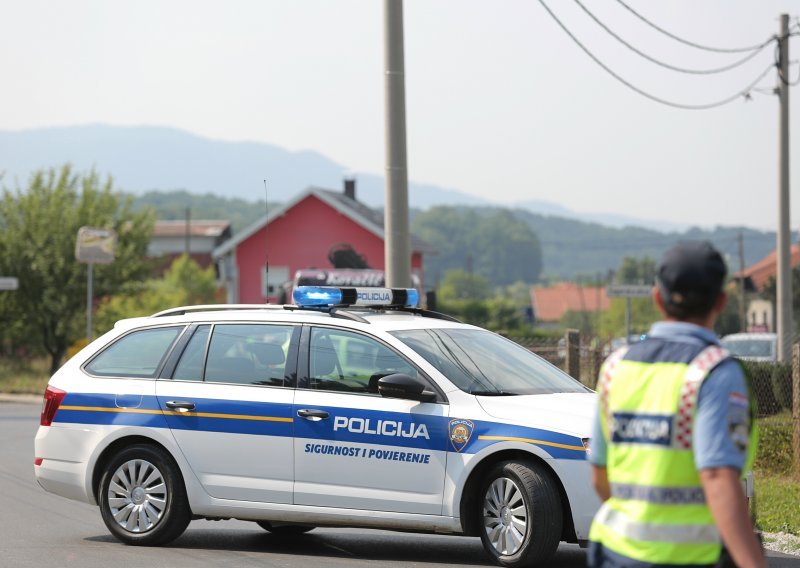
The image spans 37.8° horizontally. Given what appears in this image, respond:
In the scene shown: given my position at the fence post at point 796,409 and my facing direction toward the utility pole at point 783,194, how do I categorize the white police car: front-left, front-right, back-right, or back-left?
back-left

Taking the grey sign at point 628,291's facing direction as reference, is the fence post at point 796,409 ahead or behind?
ahead

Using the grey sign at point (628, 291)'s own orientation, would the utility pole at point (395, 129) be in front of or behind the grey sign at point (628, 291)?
in front

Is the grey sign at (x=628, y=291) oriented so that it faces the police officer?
yes

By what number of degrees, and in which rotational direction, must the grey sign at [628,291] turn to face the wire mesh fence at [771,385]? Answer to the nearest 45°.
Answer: approximately 45° to its left

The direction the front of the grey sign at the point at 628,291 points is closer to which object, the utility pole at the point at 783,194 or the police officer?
the police officer

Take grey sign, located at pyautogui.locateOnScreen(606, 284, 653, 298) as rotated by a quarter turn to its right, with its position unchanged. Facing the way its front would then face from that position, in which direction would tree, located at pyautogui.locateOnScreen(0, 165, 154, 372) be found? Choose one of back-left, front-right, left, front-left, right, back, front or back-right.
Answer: front-right

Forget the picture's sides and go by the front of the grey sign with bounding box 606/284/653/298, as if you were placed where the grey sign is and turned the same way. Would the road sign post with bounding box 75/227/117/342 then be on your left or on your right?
on your right

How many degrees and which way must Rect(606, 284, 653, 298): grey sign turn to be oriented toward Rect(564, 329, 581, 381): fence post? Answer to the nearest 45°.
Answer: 0° — it already faces it

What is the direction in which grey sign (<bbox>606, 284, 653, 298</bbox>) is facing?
toward the camera

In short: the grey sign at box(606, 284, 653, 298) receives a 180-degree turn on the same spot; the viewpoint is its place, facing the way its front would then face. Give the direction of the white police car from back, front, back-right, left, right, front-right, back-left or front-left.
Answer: back
